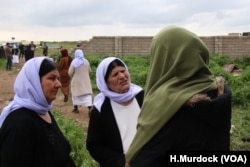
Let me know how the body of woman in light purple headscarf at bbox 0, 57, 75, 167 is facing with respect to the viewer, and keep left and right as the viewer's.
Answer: facing the viewer and to the right of the viewer

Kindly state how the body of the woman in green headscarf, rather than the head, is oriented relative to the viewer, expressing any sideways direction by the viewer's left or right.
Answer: facing away from the viewer and to the left of the viewer

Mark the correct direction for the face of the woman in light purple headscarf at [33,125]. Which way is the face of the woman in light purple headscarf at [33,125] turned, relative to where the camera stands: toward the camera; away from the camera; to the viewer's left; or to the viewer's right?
to the viewer's right

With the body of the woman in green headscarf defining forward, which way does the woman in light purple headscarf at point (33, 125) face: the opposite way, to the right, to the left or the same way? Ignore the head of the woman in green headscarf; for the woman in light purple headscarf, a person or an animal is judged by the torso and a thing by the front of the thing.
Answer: the opposite way

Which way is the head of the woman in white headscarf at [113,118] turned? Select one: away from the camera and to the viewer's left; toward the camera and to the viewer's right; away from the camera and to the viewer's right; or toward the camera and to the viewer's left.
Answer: toward the camera and to the viewer's right

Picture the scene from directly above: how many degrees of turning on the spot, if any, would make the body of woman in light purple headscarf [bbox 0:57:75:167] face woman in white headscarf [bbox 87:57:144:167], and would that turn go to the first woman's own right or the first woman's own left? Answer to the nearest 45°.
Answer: approximately 90° to the first woman's own left

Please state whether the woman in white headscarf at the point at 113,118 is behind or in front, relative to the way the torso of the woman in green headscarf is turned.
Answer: in front

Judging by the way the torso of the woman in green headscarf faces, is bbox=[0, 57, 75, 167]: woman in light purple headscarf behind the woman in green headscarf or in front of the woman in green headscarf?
in front

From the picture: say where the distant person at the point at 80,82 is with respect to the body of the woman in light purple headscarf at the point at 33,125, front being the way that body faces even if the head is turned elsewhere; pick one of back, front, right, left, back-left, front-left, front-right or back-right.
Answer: back-left

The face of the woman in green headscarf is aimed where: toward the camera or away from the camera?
away from the camera
